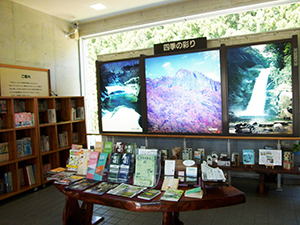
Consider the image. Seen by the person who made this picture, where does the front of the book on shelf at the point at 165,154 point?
facing the viewer

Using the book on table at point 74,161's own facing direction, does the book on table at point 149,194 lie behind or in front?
in front

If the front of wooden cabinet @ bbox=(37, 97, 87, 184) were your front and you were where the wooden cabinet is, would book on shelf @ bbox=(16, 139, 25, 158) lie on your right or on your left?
on your right

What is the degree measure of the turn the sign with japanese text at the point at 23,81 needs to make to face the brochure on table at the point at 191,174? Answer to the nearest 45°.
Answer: approximately 45° to its right

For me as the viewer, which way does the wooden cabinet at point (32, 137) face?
facing the viewer and to the right of the viewer

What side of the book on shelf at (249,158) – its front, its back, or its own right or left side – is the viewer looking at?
front

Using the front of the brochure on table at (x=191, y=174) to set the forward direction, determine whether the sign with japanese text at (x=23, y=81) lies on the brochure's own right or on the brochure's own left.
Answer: on the brochure's own right

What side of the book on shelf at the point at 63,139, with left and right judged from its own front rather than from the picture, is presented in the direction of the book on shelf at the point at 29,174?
right

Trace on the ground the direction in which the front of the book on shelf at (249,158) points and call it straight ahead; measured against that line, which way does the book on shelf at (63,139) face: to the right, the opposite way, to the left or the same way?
to the left

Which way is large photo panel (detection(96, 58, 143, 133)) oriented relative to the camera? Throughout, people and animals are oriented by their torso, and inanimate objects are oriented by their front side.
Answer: toward the camera

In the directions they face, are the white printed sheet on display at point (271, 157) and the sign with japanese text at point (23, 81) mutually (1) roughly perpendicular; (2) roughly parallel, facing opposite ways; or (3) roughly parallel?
roughly perpendicular

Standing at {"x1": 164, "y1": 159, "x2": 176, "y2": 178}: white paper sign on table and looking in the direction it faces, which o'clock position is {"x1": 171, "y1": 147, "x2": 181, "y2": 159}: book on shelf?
{"x1": 171, "y1": 147, "x2": 181, "y2": 159}: book on shelf is roughly at 6 o'clock from {"x1": 164, "y1": 159, "x2": 176, "y2": 178}: white paper sign on table.

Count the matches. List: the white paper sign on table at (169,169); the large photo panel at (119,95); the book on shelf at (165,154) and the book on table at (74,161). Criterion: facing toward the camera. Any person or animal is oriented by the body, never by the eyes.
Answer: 4

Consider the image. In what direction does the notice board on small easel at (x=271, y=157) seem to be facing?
toward the camera
